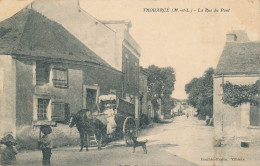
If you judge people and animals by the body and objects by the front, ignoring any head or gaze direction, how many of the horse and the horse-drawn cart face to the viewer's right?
0

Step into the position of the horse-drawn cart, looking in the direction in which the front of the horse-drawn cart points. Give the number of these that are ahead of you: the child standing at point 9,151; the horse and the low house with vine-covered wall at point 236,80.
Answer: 2

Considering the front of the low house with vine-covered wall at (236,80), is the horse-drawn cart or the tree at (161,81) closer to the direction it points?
the horse-drawn cart

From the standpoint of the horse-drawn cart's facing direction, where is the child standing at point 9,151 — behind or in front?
in front

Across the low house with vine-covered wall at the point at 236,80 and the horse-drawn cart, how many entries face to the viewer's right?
0

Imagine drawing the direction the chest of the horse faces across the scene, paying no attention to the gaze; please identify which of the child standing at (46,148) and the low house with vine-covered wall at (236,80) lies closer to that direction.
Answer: the child standing
